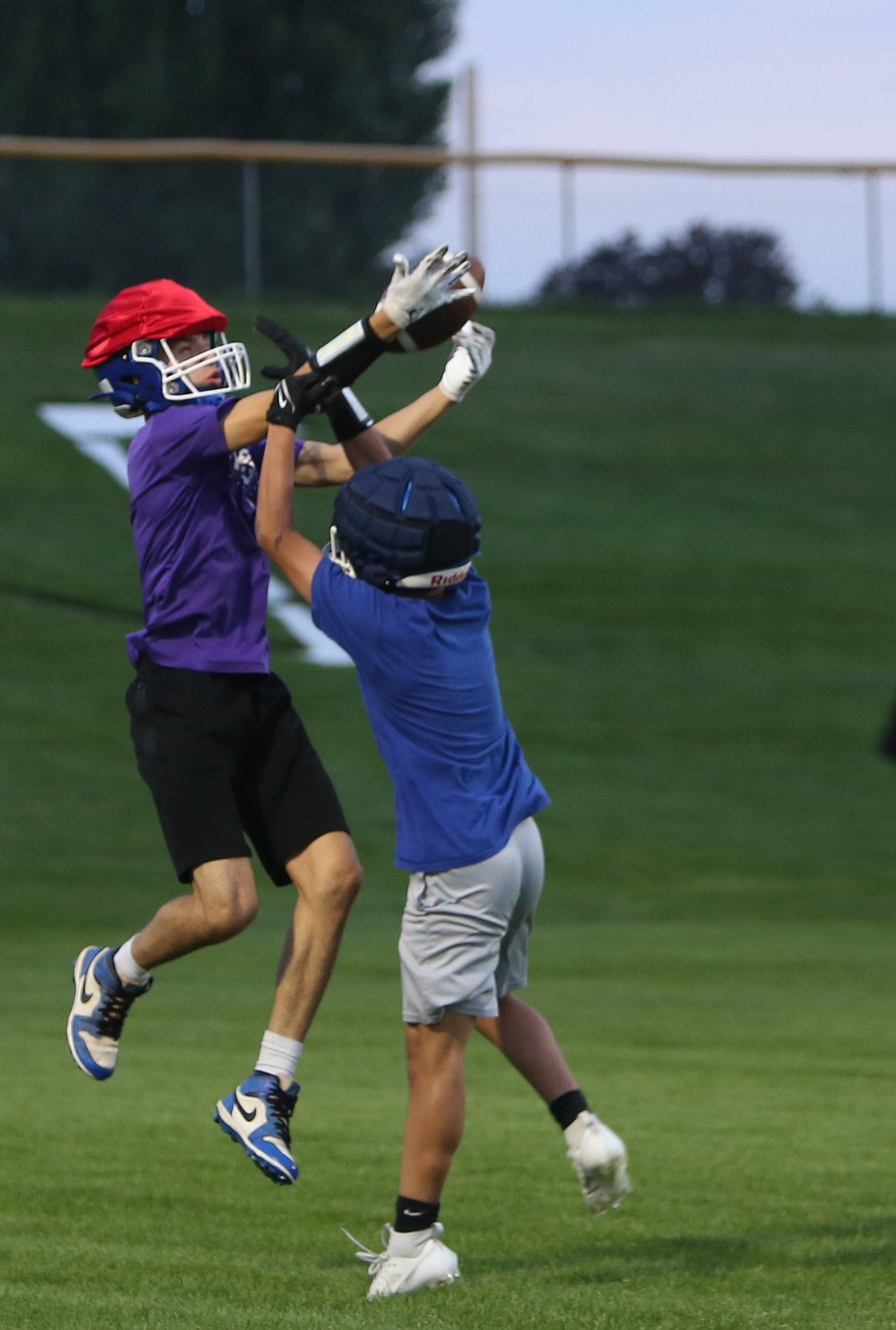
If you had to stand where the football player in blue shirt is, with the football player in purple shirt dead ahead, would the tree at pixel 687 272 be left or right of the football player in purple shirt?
right

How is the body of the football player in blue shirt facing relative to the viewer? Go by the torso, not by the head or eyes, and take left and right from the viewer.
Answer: facing away from the viewer and to the left of the viewer

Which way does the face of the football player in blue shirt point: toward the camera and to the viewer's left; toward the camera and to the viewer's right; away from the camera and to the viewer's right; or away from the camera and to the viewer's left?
away from the camera and to the viewer's left

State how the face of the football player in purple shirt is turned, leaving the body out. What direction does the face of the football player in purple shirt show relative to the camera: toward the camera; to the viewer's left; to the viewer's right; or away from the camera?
to the viewer's right

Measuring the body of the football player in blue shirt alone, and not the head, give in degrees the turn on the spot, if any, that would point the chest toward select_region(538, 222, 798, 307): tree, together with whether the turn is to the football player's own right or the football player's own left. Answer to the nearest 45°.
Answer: approximately 45° to the football player's own right

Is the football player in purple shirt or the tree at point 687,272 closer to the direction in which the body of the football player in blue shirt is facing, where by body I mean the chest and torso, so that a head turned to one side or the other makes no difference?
the football player in purple shirt

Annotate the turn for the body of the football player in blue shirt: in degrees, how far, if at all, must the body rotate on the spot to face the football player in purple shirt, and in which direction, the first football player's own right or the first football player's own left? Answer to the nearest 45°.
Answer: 0° — they already face them
